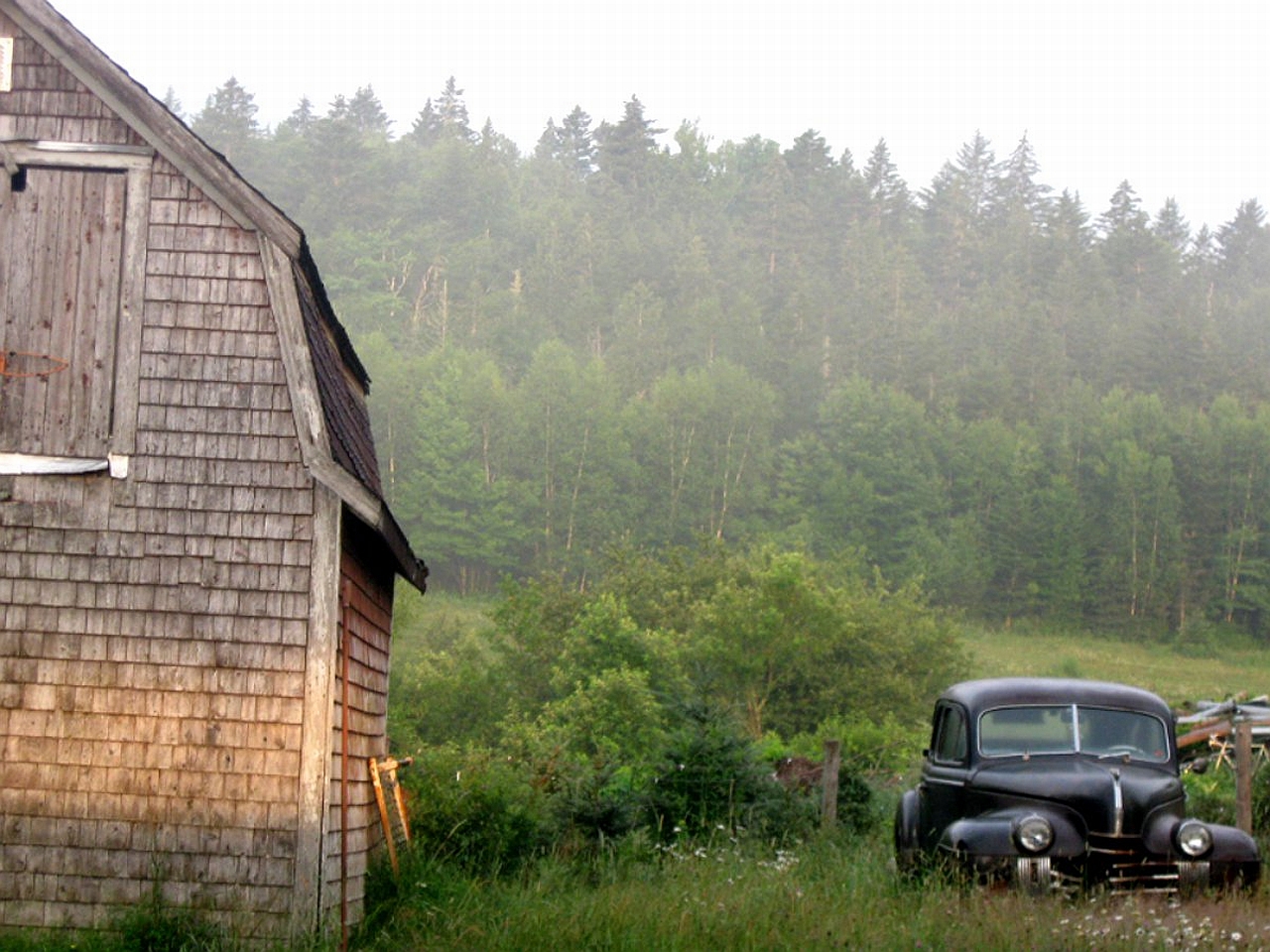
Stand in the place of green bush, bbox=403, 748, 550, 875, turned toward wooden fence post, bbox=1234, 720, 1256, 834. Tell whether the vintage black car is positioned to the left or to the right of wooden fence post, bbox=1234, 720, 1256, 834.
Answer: right

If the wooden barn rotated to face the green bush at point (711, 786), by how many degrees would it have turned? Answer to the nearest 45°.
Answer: approximately 135° to its left

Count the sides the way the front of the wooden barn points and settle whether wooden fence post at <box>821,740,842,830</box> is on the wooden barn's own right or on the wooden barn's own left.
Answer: on the wooden barn's own left

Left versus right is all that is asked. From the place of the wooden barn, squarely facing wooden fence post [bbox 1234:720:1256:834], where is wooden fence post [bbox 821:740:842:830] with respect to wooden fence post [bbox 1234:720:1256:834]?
left

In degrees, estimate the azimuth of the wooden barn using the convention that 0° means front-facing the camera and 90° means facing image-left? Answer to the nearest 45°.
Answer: approximately 0°

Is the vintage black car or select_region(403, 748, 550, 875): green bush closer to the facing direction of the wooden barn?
the vintage black car

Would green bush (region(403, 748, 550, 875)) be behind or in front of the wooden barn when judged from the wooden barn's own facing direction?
behind

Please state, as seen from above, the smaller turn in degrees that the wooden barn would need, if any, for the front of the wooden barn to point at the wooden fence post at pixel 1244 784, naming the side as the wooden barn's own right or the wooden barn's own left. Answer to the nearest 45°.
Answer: approximately 90° to the wooden barn's own left

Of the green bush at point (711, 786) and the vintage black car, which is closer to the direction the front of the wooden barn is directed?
the vintage black car

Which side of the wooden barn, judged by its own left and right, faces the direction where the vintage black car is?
left

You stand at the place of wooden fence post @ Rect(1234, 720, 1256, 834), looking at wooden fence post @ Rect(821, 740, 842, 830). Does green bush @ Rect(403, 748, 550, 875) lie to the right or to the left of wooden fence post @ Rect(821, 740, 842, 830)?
left
